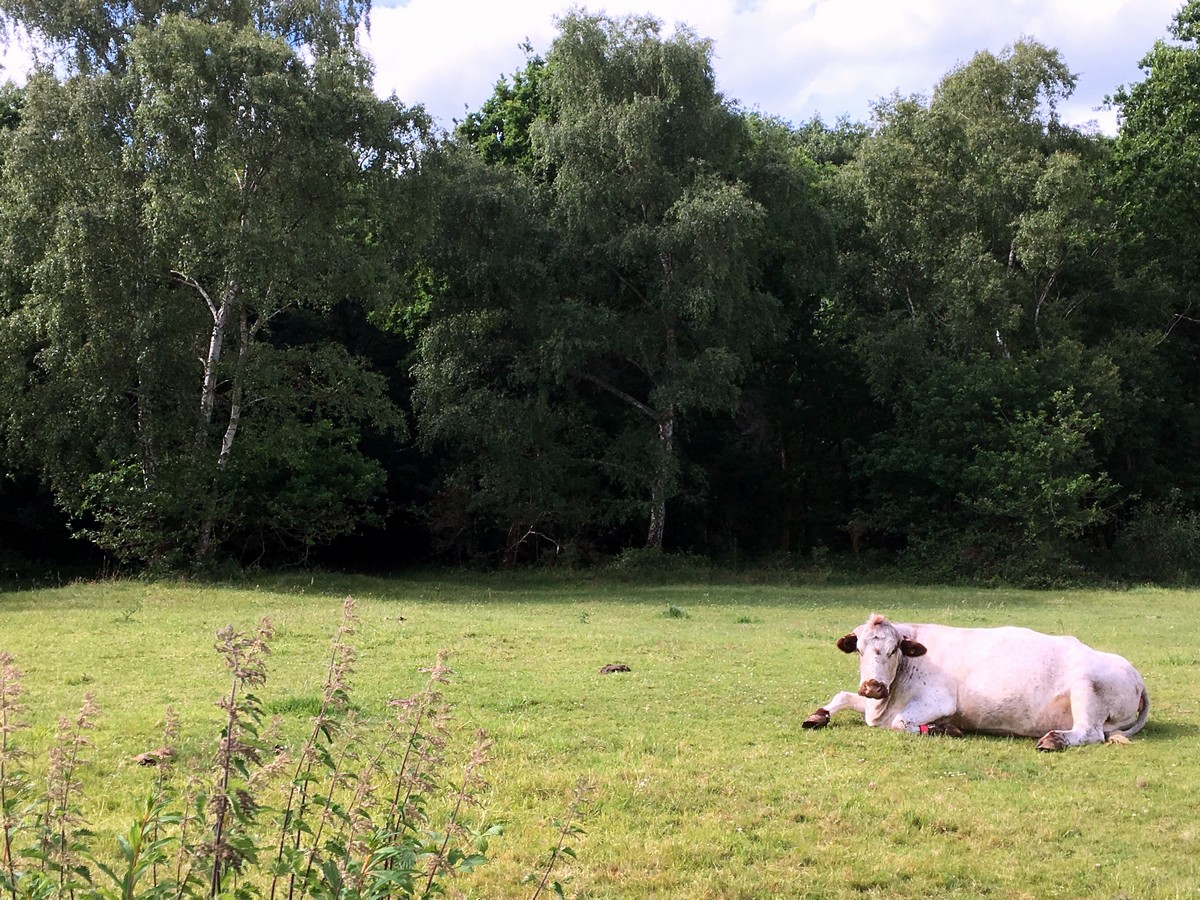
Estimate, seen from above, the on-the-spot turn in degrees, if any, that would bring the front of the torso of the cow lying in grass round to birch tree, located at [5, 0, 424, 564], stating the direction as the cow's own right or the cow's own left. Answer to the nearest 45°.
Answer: approximately 45° to the cow's own right

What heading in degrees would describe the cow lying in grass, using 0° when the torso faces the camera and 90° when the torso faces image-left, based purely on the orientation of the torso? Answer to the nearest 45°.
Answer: approximately 90°
